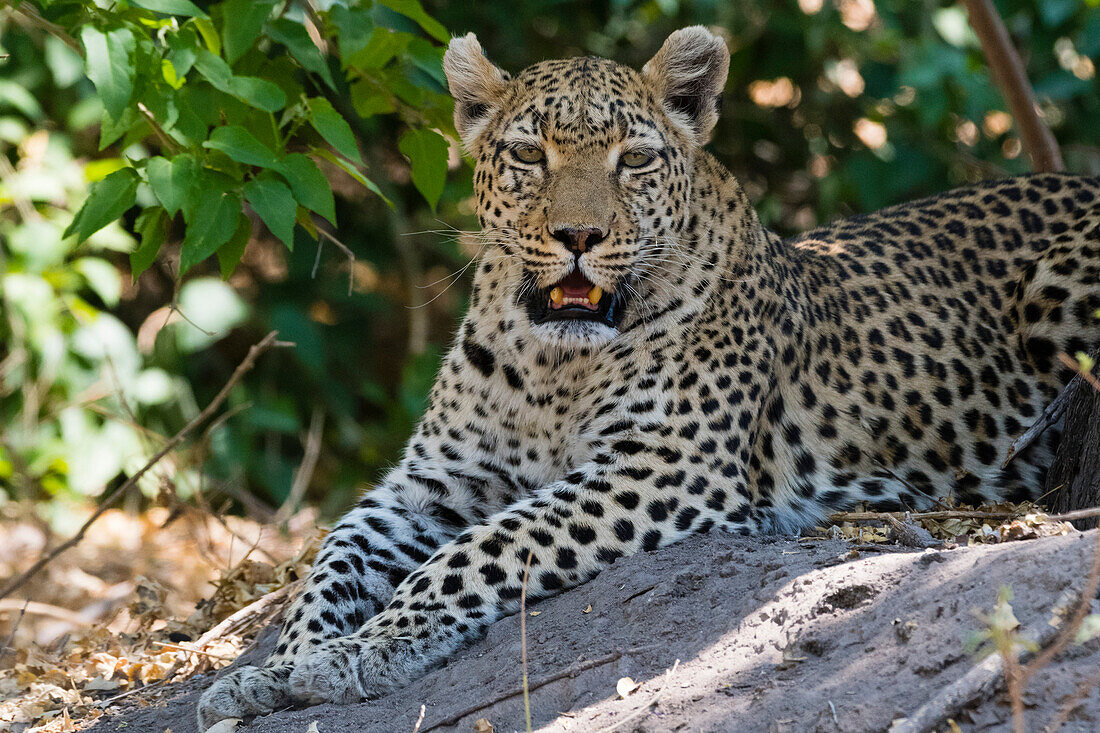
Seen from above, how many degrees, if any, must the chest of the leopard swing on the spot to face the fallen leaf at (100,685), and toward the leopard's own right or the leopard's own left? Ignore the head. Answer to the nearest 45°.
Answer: approximately 45° to the leopard's own right

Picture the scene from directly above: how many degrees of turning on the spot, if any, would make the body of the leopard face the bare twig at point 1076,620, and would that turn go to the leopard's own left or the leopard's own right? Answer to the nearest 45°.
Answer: approximately 45° to the leopard's own left

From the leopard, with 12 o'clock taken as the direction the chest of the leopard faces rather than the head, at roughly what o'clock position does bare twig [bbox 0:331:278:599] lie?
The bare twig is roughly at 1 o'clock from the leopard.

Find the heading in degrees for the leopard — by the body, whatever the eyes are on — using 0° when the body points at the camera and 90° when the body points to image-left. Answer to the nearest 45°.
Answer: approximately 45°

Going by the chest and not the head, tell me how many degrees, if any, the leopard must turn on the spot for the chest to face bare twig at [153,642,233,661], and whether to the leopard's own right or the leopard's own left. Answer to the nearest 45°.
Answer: approximately 45° to the leopard's own right

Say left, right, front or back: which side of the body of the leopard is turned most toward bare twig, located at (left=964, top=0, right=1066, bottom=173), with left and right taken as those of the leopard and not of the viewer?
back
